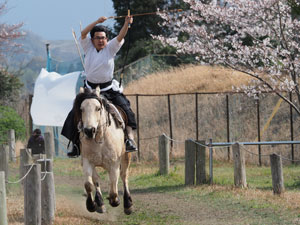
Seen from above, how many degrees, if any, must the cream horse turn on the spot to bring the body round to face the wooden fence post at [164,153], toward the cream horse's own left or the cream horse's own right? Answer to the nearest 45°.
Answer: approximately 180°

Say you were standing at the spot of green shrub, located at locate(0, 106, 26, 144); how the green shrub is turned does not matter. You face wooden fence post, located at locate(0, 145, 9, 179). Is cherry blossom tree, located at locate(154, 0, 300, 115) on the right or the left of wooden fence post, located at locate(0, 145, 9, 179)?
left

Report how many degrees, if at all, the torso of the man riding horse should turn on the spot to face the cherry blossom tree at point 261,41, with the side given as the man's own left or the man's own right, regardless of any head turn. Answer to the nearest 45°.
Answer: approximately 135° to the man's own left

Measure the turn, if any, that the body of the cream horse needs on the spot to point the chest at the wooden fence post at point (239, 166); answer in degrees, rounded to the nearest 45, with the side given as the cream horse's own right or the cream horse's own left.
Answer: approximately 135° to the cream horse's own left

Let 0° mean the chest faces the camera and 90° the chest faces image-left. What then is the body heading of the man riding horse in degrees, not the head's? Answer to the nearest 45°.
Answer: approximately 0°
